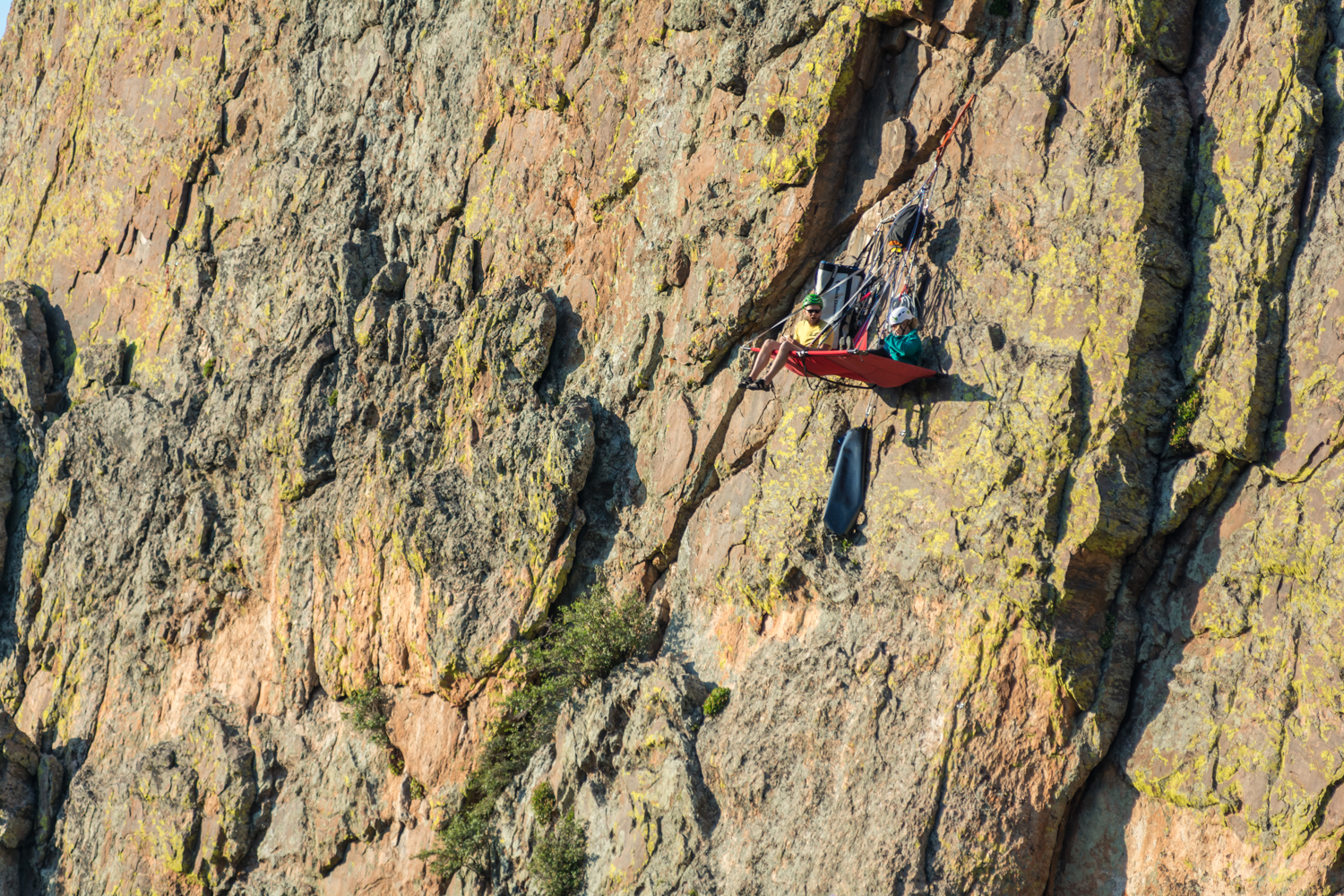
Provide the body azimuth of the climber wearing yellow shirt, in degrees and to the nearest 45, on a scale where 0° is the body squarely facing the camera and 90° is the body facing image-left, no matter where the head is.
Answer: approximately 45°

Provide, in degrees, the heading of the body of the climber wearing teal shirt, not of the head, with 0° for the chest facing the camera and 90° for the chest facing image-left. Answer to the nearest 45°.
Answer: approximately 90°

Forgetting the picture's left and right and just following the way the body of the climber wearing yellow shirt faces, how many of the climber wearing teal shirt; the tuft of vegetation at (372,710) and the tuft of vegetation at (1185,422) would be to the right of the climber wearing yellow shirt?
1

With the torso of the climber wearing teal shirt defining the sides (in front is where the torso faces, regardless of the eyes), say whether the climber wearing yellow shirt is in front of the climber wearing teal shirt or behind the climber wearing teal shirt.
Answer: in front

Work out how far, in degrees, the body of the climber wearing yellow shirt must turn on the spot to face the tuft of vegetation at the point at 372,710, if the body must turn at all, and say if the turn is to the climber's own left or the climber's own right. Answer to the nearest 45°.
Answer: approximately 90° to the climber's own right

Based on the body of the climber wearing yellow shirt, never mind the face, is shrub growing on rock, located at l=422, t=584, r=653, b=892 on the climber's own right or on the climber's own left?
on the climber's own right
